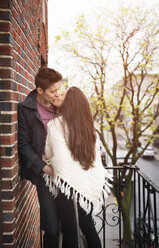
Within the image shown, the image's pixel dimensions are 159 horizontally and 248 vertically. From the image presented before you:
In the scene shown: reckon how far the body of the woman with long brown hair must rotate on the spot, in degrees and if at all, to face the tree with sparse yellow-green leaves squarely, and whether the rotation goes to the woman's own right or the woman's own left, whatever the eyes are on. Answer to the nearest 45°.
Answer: approximately 45° to the woman's own right

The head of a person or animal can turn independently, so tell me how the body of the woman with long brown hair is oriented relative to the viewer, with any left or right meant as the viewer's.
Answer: facing away from the viewer and to the left of the viewer
